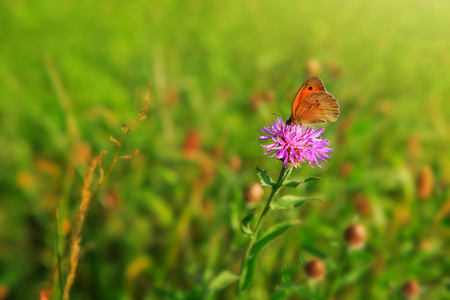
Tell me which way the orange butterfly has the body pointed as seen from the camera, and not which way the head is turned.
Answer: to the viewer's left
